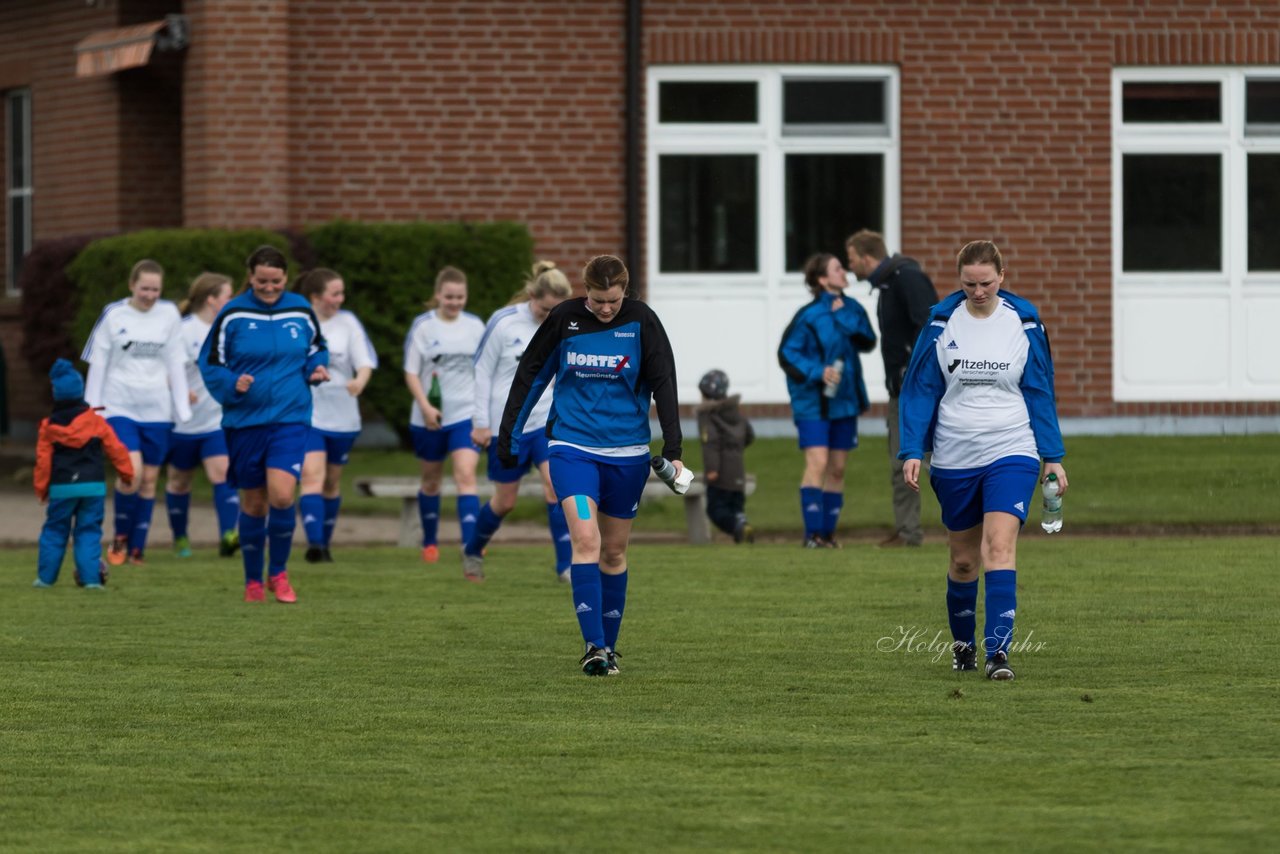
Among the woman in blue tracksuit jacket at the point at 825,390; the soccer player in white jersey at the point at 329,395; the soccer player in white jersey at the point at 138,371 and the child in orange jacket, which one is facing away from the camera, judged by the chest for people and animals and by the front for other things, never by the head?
the child in orange jacket

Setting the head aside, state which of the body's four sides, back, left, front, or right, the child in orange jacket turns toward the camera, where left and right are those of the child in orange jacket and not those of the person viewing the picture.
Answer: back

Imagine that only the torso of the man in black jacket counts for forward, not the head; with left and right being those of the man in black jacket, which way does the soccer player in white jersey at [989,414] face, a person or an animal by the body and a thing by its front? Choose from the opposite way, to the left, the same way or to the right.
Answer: to the left

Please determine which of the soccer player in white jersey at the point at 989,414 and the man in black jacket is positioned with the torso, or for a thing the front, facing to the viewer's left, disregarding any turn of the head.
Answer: the man in black jacket

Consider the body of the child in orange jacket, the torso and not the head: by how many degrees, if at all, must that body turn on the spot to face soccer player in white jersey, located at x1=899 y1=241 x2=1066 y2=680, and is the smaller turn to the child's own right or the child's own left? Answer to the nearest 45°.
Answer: approximately 135° to the child's own right

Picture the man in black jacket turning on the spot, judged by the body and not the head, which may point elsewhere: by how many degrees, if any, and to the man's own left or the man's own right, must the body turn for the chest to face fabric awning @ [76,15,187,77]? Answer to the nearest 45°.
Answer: approximately 45° to the man's own right

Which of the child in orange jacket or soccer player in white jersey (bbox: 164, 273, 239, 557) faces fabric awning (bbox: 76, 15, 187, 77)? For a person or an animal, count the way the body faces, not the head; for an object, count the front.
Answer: the child in orange jacket

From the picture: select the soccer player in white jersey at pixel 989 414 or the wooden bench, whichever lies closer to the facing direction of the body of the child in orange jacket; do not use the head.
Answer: the wooden bench

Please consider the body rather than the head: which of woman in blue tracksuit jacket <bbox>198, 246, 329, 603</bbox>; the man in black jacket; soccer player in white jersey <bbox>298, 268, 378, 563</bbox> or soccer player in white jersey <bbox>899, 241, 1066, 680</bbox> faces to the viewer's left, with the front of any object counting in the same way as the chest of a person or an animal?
the man in black jacket

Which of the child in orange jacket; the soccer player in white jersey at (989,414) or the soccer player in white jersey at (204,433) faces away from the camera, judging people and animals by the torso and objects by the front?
the child in orange jacket

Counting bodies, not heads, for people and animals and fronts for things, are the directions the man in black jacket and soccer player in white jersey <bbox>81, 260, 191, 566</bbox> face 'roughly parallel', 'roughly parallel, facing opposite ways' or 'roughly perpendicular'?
roughly perpendicular

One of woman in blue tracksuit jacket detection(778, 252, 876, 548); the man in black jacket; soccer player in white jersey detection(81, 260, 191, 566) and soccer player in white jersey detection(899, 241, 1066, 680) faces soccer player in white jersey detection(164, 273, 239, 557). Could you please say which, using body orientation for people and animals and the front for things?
the man in black jacket
